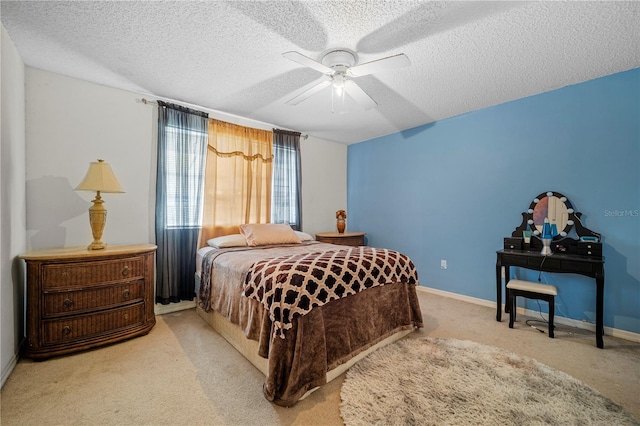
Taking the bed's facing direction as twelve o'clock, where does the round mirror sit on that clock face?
The round mirror is roughly at 10 o'clock from the bed.

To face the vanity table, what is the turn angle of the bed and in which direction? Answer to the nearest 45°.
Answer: approximately 45° to its left

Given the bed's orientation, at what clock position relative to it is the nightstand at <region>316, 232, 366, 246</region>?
The nightstand is roughly at 8 o'clock from the bed.

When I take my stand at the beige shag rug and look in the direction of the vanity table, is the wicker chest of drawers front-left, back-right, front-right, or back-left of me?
back-left

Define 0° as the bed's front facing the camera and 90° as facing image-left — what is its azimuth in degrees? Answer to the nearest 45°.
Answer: approximately 315°

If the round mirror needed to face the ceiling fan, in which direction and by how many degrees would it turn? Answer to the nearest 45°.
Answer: approximately 45° to its right

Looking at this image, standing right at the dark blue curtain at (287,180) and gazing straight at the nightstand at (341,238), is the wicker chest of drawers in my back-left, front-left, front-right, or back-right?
back-right

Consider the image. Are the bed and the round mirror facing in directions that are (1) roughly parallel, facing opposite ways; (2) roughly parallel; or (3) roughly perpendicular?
roughly perpendicular

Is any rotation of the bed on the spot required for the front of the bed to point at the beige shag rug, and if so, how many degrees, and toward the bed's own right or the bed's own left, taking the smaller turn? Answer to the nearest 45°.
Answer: approximately 45° to the bed's own left

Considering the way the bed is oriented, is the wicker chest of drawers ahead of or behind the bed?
behind
